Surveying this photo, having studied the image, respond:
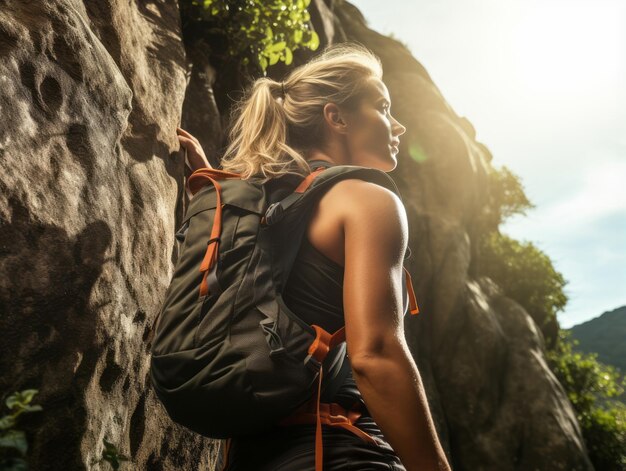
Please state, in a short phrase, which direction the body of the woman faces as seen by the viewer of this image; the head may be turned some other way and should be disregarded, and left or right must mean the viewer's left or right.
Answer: facing away from the viewer and to the right of the viewer

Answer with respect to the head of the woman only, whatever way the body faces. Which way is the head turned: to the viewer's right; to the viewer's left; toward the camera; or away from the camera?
to the viewer's right
